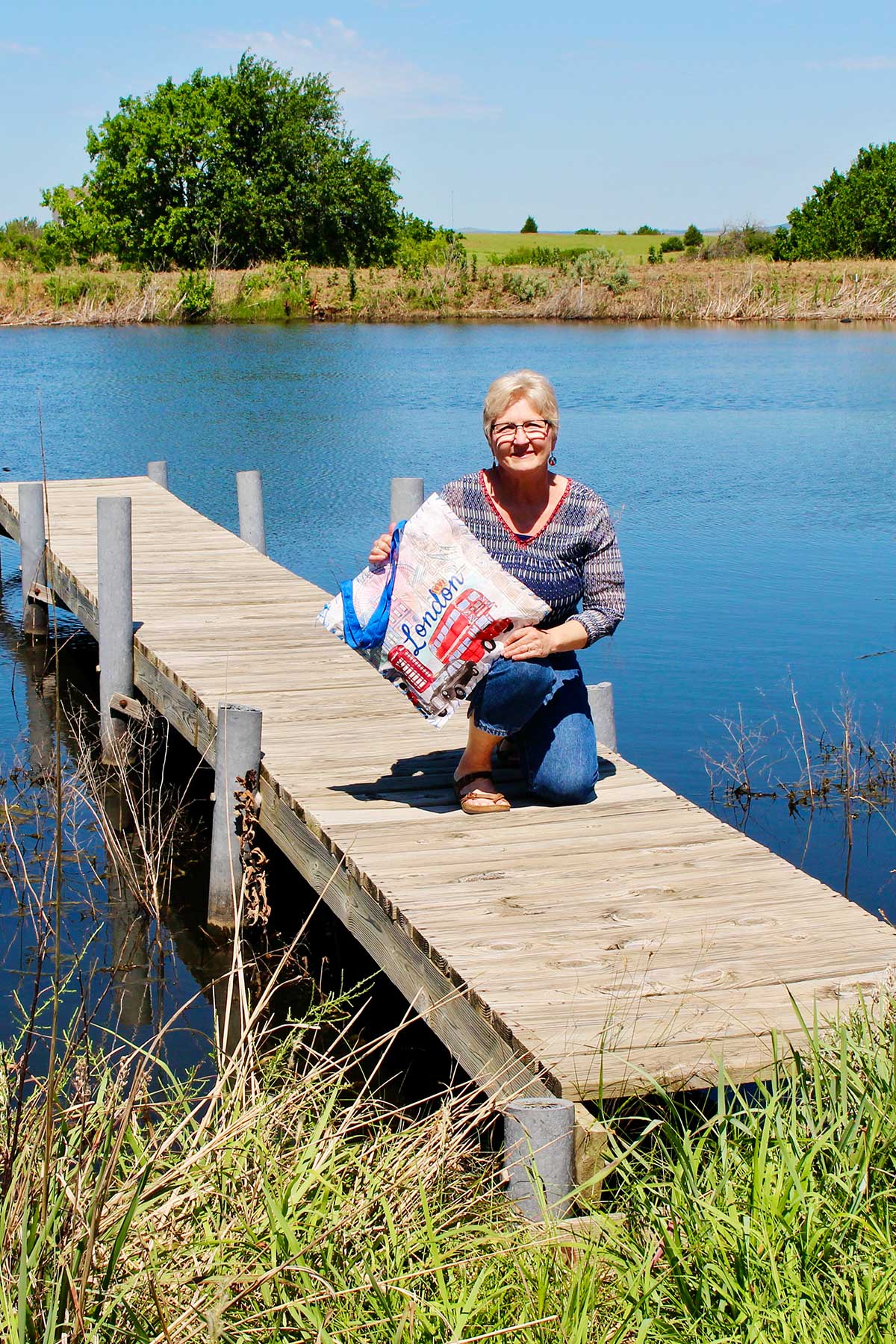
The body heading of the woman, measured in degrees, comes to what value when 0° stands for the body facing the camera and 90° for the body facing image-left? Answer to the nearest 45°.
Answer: approximately 0°

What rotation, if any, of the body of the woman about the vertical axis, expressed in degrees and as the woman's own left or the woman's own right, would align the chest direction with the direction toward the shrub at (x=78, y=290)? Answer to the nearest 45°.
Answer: approximately 180°

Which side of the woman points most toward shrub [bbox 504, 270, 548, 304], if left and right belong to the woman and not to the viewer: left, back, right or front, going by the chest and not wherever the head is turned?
back

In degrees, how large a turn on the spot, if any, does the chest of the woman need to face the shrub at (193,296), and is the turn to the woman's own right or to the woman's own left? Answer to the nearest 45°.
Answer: approximately 180°
